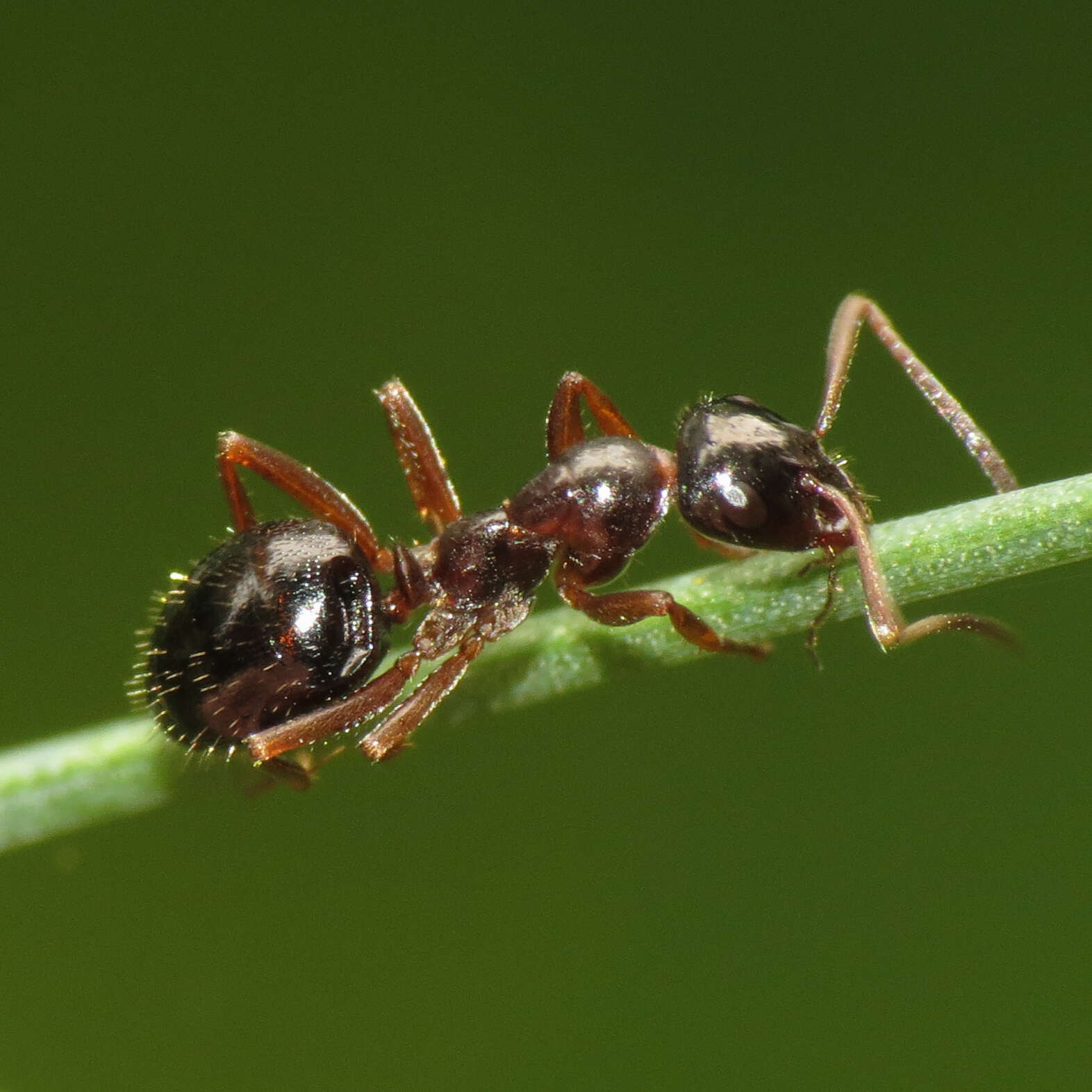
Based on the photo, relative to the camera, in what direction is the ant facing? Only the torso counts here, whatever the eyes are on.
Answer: to the viewer's right
